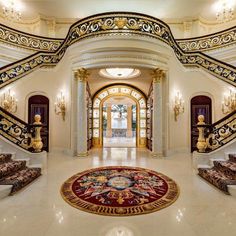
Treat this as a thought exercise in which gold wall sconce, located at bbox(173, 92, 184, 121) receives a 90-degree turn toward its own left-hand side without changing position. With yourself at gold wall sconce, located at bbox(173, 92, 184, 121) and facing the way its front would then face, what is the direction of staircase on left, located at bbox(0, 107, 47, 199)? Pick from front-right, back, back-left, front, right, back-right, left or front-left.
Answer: back

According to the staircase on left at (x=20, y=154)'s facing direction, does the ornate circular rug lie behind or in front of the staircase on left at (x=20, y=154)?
in front

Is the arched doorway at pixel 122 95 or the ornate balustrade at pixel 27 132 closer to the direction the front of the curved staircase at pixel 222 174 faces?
the ornate balustrade

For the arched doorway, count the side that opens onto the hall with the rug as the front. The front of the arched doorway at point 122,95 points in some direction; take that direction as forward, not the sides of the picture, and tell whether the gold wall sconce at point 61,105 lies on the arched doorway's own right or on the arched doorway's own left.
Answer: on the arched doorway's own right

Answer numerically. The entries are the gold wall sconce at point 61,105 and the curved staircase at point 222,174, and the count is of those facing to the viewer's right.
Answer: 0

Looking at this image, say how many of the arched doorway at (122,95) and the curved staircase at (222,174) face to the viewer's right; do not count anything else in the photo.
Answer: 0

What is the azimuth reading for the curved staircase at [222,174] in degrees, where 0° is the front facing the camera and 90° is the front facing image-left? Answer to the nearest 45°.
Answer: approximately 45°

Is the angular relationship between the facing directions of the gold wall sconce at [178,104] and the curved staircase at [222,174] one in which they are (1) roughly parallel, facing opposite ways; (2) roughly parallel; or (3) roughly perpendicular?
roughly perpendicular

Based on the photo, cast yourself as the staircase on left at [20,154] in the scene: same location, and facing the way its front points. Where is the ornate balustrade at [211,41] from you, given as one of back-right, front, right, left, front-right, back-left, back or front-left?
front-left
